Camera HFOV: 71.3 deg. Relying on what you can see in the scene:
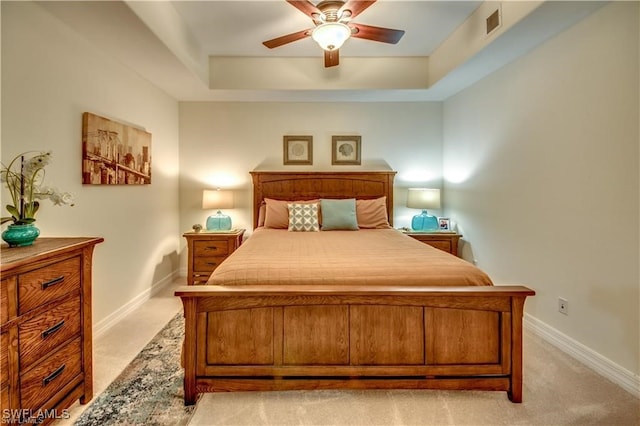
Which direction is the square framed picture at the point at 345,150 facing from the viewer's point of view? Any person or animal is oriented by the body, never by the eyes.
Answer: toward the camera

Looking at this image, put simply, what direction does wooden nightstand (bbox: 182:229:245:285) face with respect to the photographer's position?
facing the viewer

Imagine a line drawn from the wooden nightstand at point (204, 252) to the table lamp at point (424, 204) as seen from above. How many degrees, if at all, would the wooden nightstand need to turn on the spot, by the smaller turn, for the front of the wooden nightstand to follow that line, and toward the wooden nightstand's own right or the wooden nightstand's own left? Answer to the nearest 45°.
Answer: approximately 90° to the wooden nightstand's own left

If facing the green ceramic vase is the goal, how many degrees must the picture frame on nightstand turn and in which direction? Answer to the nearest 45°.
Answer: approximately 45° to its right

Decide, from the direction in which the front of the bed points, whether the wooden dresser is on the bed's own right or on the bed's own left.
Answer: on the bed's own right

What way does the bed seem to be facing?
toward the camera

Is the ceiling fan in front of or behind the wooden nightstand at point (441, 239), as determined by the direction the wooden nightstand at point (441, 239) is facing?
in front

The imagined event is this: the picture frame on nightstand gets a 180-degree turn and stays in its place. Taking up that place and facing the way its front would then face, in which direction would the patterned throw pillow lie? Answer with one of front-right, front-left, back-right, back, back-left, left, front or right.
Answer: back-left

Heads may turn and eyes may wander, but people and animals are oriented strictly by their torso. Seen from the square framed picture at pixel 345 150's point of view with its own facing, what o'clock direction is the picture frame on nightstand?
The picture frame on nightstand is roughly at 9 o'clock from the square framed picture.

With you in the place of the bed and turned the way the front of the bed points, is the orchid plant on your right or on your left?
on your right

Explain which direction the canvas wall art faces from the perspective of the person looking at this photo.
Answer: facing the viewer and to the right of the viewer

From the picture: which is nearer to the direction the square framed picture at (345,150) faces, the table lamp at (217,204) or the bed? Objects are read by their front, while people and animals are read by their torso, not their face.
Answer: the bed

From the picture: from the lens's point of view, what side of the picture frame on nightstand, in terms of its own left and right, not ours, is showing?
front

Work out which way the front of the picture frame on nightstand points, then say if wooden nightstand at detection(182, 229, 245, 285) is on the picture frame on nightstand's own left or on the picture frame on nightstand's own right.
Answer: on the picture frame on nightstand's own right

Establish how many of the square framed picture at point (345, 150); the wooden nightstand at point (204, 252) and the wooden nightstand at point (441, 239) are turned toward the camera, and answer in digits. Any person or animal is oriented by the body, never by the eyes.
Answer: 3

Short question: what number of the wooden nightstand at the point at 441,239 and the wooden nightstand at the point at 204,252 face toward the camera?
2

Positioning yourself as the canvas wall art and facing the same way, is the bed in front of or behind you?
in front

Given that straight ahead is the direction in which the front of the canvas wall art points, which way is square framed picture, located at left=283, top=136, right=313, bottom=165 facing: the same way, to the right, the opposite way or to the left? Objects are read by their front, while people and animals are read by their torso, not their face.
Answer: to the right

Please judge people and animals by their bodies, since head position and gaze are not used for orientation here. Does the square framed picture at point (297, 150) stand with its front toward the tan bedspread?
yes
